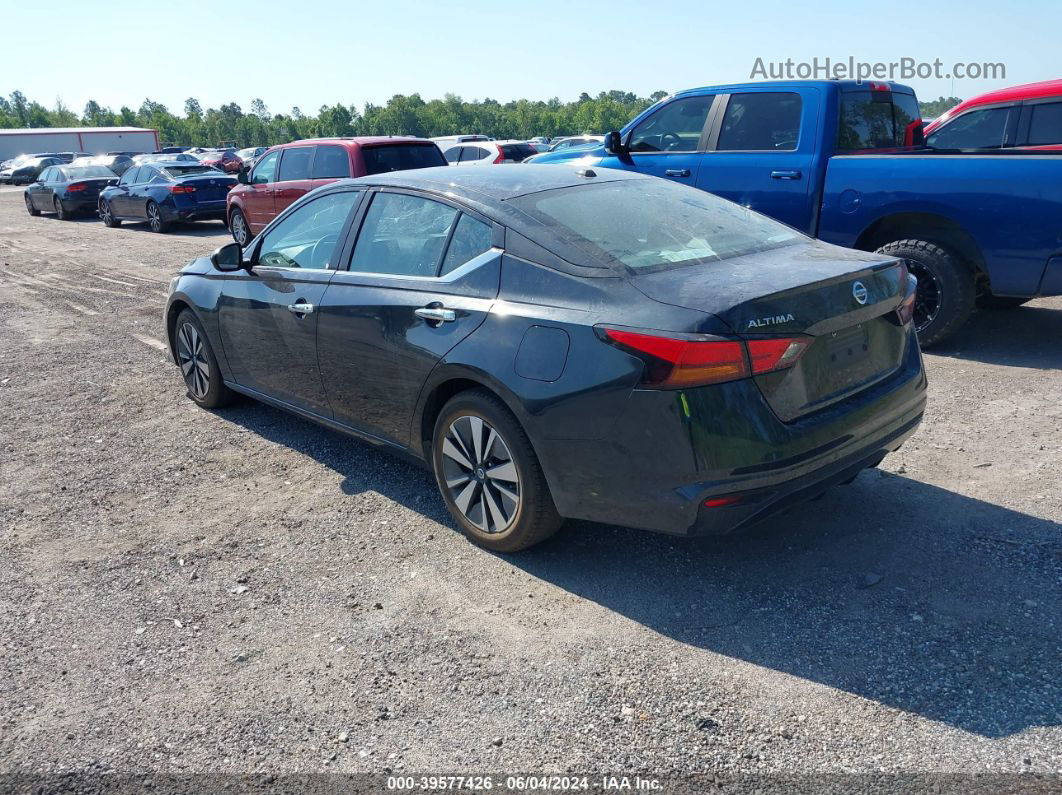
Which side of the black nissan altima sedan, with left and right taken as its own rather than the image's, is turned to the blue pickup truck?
right

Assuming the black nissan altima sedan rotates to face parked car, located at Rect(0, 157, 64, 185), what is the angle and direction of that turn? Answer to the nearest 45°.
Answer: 0° — it already faces it

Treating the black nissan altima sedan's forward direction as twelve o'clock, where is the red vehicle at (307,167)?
The red vehicle is roughly at 1 o'clock from the black nissan altima sedan.

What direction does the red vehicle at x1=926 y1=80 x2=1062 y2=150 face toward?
to the viewer's left

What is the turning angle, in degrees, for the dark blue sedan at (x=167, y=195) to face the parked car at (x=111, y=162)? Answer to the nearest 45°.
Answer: approximately 45° to its right

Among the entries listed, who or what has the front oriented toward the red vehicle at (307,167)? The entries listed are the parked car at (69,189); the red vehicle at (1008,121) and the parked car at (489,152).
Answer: the red vehicle at (1008,121)

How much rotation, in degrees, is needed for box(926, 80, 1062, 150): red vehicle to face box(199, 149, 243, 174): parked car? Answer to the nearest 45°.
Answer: approximately 45° to its right

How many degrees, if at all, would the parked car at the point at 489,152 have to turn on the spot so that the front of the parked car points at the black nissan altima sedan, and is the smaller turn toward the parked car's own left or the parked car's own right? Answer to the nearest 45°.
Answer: approximately 135° to the parked car's own left

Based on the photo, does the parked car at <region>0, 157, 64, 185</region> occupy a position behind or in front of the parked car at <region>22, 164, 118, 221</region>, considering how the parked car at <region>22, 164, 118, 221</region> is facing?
in front

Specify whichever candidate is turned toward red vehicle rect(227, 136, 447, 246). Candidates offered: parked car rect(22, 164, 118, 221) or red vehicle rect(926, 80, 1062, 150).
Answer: red vehicle rect(926, 80, 1062, 150)

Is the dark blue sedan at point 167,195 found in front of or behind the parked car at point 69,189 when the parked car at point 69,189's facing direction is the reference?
behind

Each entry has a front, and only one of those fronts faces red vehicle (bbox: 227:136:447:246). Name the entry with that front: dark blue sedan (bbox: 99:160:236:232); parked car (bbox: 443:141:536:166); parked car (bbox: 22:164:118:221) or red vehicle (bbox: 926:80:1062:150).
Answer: red vehicle (bbox: 926:80:1062:150)

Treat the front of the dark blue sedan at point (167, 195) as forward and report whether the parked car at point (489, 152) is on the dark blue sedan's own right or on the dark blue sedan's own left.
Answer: on the dark blue sedan's own right

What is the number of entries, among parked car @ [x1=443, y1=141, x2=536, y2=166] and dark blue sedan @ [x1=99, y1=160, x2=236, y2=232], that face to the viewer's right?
0
